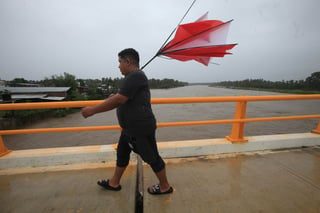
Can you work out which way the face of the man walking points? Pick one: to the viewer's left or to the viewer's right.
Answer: to the viewer's left

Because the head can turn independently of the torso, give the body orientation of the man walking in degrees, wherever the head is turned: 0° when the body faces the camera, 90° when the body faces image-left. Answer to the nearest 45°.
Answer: approximately 90°
